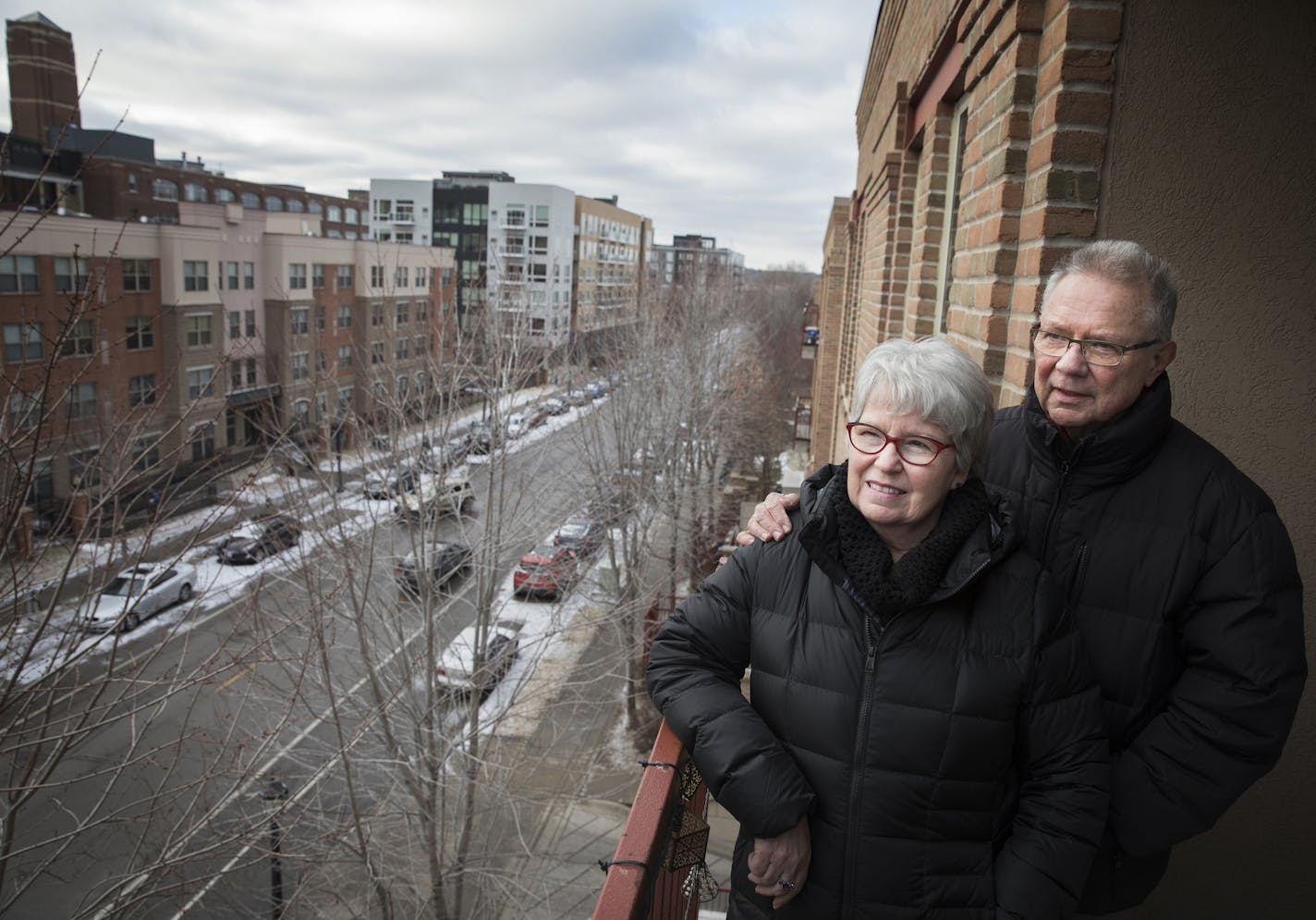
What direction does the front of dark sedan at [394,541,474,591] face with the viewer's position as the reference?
facing away from the viewer and to the right of the viewer

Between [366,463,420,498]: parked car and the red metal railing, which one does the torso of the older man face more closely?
the red metal railing

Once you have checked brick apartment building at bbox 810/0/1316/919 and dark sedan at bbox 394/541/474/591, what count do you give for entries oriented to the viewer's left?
1

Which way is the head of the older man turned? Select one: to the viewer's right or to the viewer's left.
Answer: to the viewer's left

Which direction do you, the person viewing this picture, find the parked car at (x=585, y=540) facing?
facing away from the viewer and to the right of the viewer

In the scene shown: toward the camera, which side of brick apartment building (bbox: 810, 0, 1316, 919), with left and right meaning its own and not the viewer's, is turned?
left

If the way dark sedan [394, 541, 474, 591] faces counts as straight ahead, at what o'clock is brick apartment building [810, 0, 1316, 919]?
The brick apartment building is roughly at 4 o'clock from the dark sedan.

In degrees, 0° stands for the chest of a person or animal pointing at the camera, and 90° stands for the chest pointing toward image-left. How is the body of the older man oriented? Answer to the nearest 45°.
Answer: approximately 45°

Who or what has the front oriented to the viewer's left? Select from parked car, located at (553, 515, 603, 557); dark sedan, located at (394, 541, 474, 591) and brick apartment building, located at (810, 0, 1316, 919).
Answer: the brick apartment building
